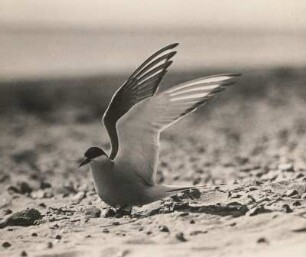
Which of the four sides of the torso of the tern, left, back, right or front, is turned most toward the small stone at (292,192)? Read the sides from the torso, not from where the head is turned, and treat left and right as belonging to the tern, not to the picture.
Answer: back

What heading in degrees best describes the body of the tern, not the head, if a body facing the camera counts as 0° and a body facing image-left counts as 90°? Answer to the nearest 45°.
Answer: approximately 90°

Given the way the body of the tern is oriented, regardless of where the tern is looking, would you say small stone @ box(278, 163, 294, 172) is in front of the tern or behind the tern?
behind
